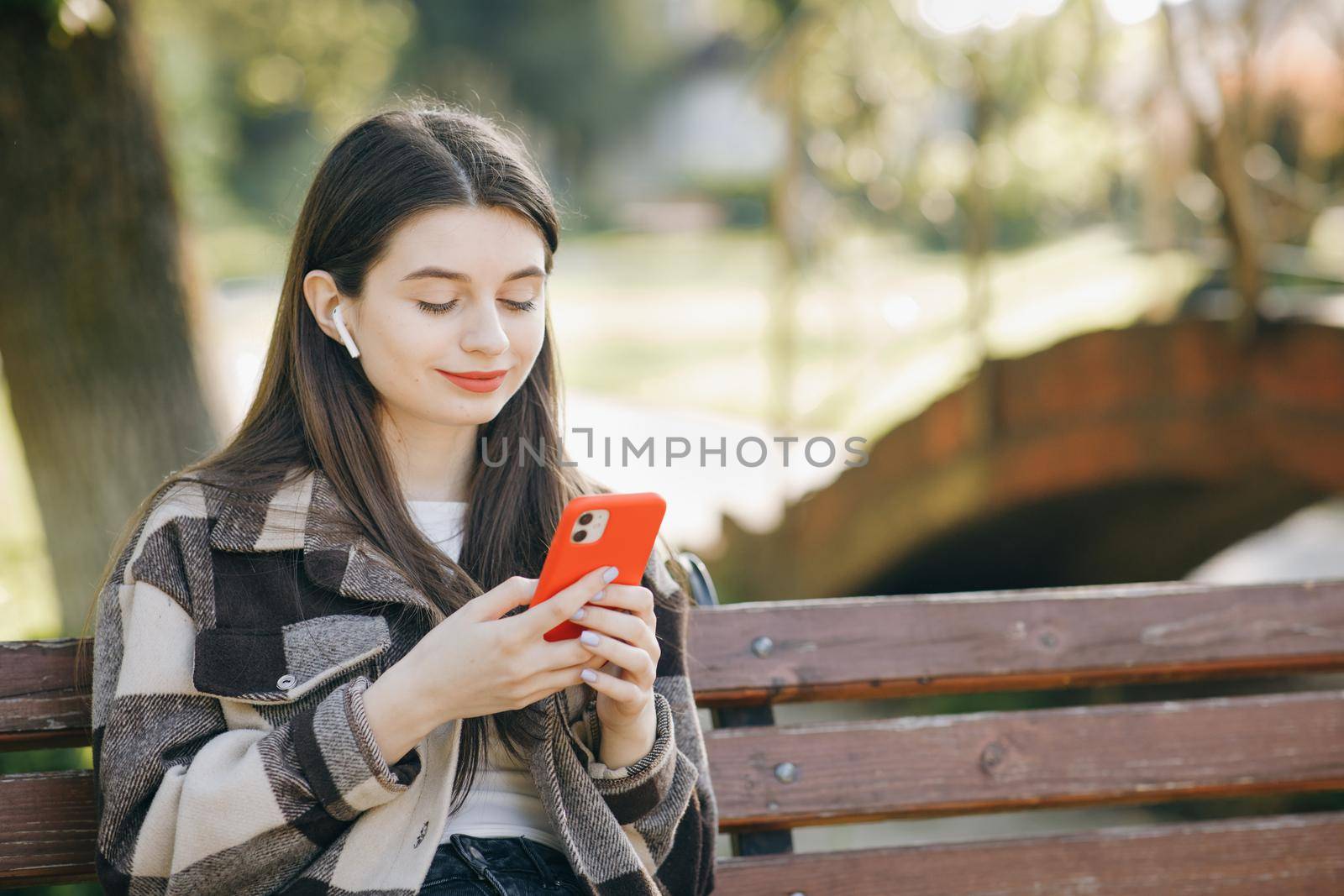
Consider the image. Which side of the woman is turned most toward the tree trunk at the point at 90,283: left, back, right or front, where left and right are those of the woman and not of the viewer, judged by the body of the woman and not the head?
back

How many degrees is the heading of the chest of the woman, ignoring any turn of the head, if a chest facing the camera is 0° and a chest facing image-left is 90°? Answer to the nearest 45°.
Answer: approximately 315°
